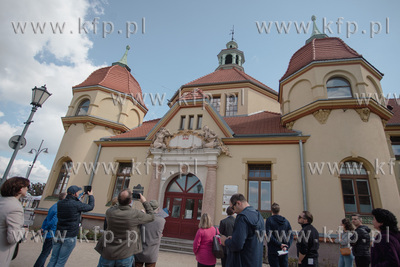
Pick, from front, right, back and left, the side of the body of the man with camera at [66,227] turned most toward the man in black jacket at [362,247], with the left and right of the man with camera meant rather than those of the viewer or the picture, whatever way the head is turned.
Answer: right

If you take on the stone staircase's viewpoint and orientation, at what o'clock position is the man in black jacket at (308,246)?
The man in black jacket is roughly at 11 o'clock from the stone staircase.

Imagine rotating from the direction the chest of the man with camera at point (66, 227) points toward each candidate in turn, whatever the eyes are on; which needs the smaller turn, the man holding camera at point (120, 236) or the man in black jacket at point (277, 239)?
the man in black jacket

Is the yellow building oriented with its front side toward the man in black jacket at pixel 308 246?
yes

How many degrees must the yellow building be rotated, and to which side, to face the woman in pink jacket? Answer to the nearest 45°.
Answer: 0° — it already faces them

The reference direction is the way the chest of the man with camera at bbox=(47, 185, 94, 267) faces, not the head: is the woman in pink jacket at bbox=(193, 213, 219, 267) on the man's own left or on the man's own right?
on the man's own right

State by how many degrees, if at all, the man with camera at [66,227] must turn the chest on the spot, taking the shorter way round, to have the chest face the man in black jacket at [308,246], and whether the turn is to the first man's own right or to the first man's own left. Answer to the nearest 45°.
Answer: approximately 45° to the first man's own right

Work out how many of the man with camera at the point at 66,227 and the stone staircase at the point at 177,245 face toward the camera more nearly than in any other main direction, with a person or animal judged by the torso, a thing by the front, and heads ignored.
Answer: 1

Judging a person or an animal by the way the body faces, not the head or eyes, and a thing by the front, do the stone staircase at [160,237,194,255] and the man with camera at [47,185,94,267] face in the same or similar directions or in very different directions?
very different directions
